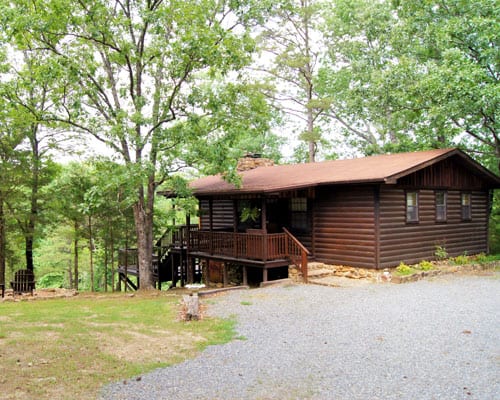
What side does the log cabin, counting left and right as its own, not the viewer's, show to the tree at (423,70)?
back

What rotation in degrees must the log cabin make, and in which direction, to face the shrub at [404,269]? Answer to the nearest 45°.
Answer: approximately 90° to its left

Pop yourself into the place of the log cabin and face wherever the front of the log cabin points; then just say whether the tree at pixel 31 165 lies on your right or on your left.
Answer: on your right

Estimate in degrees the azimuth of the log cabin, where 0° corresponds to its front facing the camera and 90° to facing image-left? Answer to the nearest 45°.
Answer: approximately 45°

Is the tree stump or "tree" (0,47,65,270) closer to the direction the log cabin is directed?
the tree stump

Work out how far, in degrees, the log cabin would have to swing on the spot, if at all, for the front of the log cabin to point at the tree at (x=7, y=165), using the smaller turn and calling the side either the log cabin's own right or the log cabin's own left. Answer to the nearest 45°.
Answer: approximately 45° to the log cabin's own right

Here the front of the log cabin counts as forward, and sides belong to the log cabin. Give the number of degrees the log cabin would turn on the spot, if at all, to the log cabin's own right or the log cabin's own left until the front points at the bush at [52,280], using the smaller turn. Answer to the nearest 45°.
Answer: approximately 90° to the log cabin's own right
